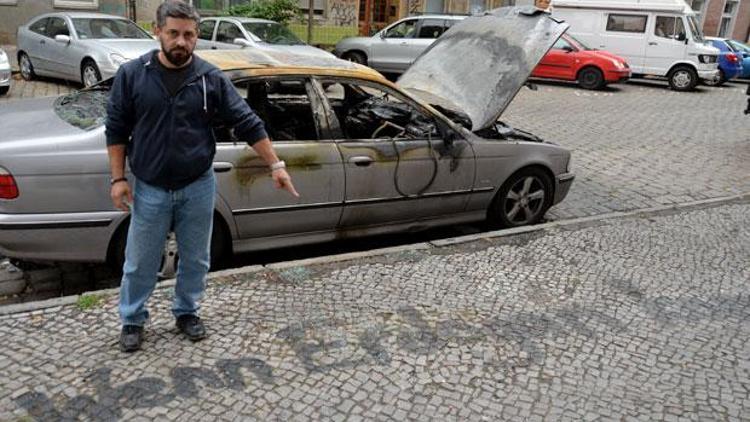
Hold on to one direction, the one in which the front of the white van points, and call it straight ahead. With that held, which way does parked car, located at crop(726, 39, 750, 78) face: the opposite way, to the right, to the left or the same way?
the same way

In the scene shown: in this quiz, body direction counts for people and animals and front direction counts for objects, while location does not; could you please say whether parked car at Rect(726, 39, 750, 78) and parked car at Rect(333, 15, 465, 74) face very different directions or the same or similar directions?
very different directions

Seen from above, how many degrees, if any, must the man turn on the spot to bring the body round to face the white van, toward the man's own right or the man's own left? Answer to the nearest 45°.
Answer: approximately 135° to the man's own left

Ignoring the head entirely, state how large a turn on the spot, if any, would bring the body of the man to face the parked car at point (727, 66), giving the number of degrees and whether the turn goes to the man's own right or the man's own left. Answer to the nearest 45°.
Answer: approximately 135° to the man's own left

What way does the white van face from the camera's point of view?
to the viewer's right

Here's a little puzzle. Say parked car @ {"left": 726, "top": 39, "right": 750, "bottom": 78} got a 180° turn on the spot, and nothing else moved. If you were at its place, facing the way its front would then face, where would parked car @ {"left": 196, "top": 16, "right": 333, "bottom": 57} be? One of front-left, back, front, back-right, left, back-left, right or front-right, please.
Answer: front-left

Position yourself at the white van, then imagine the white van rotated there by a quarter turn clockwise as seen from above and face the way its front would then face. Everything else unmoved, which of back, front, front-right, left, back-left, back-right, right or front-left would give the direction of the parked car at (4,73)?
front-right

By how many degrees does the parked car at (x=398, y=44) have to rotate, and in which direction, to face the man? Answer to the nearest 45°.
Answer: approximately 90° to its left

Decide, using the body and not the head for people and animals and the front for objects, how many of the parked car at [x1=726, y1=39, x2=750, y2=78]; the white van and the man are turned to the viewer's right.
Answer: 2

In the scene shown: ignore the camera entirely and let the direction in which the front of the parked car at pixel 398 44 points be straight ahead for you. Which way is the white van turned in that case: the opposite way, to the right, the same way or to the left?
the opposite way

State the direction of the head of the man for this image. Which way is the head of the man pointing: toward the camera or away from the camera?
toward the camera

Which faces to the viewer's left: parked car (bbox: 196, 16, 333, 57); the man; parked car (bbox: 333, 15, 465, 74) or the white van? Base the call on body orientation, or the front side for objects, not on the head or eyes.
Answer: parked car (bbox: 333, 15, 465, 74)

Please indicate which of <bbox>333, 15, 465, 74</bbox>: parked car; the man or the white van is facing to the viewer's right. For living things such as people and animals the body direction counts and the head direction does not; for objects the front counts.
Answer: the white van

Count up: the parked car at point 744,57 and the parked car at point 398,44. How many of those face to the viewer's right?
1

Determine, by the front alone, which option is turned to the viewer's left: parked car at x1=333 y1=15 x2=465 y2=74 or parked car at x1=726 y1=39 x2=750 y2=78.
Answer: parked car at x1=333 y1=15 x2=465 y2=74

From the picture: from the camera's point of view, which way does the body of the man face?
toward the camera
